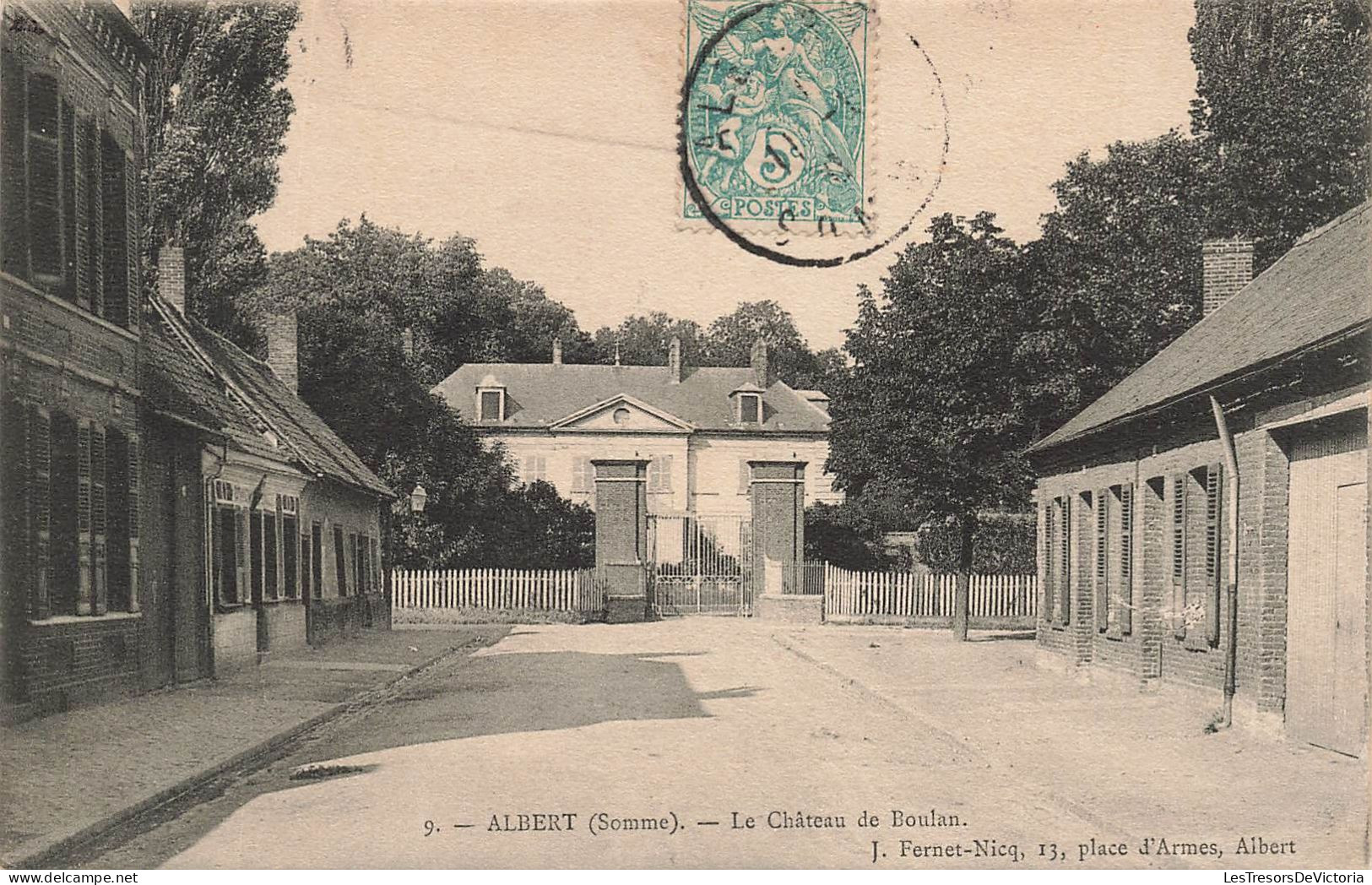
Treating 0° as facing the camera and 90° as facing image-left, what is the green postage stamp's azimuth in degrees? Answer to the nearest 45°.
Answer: approximately 0°

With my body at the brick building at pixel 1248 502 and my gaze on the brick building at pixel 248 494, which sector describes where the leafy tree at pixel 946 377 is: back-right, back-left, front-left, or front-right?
front-right
